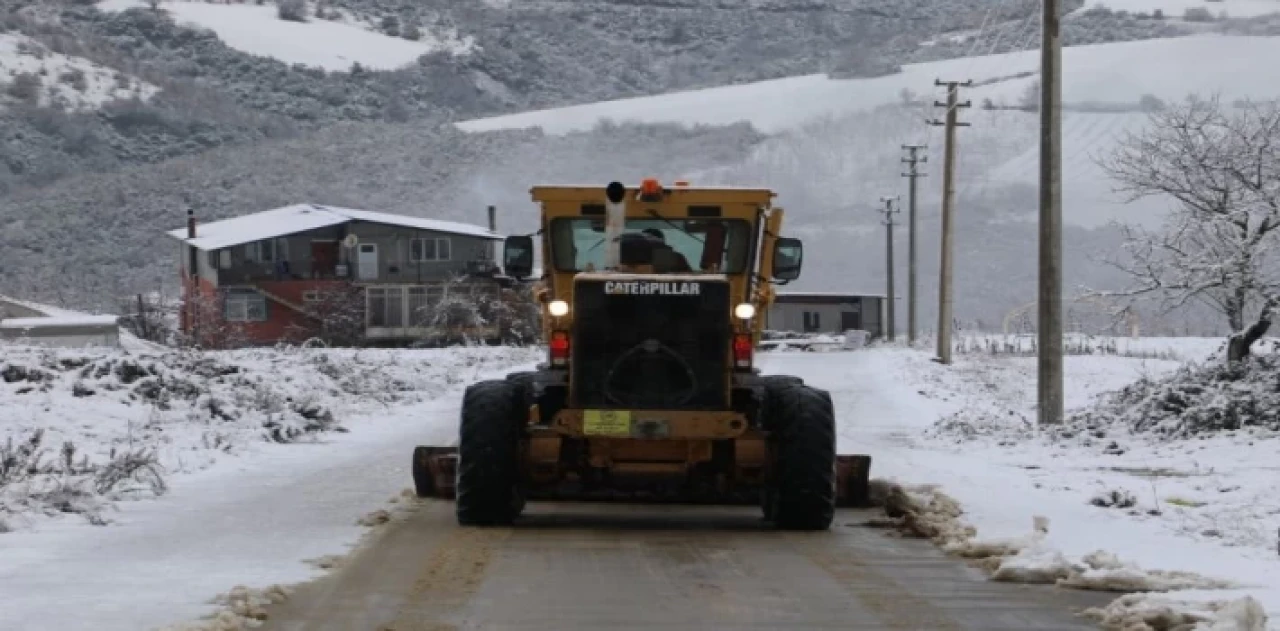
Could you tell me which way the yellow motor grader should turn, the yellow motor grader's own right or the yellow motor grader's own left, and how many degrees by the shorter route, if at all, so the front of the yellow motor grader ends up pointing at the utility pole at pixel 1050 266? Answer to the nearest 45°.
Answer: approximately 45° to the yellow motor grader's own right

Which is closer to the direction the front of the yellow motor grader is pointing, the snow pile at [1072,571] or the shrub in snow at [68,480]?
the shrub in snow

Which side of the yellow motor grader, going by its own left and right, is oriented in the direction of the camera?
back

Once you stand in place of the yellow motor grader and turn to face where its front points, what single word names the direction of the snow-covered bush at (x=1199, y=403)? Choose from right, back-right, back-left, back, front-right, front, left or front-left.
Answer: front-right

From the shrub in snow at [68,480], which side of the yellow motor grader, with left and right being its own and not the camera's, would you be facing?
left

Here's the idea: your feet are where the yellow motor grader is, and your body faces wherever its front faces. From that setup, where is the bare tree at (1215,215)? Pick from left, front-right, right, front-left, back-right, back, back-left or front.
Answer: front-right
